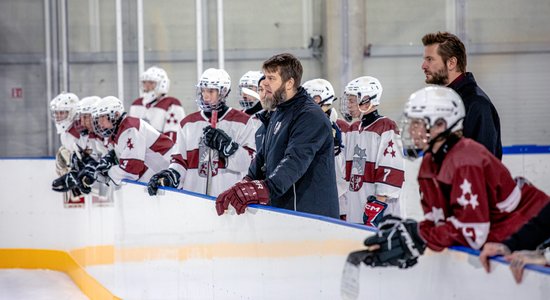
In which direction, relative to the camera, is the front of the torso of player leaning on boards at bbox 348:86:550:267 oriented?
to the viewer's left

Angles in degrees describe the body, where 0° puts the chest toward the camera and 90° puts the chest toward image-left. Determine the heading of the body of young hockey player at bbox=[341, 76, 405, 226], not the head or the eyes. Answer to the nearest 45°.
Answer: approximately 45°

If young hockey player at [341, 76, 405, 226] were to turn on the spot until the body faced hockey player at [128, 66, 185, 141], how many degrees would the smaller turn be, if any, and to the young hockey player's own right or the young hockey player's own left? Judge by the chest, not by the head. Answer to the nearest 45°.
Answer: approximately 90° to the young hockey player's own right

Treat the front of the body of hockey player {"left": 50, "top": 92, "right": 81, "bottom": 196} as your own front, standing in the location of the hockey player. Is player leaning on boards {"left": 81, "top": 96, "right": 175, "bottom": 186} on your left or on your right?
on your left

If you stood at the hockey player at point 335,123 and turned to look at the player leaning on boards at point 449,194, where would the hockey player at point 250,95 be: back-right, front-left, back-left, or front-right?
back-right

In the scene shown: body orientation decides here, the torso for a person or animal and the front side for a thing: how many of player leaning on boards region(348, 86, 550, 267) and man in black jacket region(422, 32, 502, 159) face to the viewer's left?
2

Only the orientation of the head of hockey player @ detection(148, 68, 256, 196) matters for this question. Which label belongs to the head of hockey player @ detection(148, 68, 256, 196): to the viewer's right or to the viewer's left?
to the viewer's left

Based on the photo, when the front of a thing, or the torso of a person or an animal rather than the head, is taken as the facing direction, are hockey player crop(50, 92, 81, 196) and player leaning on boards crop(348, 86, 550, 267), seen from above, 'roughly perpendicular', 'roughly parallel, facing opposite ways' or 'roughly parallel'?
roughly perpendicular

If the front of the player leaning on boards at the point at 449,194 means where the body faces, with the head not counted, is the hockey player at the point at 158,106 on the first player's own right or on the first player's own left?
on the first player's own right

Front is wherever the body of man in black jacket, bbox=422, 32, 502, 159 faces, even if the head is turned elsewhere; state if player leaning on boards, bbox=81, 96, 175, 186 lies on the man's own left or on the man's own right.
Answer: on the man's own right

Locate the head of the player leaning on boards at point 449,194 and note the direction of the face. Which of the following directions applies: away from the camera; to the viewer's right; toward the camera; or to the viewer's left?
to the viewer's left

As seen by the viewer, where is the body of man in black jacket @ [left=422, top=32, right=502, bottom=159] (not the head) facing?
to the viewer's left

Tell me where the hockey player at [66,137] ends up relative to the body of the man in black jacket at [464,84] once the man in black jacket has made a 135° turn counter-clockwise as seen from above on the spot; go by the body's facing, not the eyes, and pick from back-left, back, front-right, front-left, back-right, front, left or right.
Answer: back

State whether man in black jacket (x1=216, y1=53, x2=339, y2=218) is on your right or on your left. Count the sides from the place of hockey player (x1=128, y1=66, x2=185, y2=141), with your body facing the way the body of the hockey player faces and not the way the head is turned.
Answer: on your left

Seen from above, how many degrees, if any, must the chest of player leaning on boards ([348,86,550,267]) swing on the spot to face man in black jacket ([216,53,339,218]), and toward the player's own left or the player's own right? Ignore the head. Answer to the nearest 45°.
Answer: approximately 45° to the player's own right

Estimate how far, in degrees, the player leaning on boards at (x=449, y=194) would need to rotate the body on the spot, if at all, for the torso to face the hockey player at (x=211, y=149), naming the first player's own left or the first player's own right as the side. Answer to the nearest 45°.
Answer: approximately 45° to the first player's own right
